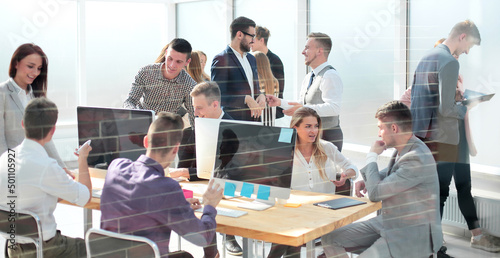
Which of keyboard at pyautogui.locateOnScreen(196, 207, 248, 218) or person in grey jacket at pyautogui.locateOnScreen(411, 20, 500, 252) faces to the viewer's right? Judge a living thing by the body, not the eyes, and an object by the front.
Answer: the person in grey jacket

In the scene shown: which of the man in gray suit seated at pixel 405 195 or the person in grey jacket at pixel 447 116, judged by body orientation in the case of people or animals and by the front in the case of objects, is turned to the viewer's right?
the person in grey jacket

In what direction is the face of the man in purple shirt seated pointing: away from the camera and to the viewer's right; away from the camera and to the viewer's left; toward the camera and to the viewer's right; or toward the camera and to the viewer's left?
away from the camera and to the viewer's right

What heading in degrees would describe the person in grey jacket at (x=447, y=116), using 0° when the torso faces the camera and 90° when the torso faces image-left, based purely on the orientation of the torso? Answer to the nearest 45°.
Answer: approximately 270°

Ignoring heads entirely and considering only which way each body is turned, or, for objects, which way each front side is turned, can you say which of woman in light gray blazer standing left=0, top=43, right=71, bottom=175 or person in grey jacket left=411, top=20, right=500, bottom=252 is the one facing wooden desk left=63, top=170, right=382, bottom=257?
the woman in light gray blazer standing

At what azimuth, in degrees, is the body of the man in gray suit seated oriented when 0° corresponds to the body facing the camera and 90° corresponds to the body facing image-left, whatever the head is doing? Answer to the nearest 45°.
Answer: approximately 90°

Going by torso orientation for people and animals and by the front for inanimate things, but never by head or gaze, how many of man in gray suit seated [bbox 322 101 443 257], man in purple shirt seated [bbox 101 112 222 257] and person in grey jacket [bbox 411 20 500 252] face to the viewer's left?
1

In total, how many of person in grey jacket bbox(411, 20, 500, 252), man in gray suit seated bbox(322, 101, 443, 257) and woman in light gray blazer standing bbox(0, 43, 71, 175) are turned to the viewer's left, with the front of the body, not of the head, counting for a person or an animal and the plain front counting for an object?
1

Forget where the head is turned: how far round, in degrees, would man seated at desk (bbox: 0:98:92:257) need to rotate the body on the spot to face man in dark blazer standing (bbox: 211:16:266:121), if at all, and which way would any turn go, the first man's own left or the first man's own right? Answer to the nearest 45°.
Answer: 0° — they already face them

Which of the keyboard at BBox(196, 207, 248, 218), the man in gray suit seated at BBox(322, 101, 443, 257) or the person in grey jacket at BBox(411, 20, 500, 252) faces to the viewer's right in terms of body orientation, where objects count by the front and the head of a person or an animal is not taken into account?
the person in grey jacket

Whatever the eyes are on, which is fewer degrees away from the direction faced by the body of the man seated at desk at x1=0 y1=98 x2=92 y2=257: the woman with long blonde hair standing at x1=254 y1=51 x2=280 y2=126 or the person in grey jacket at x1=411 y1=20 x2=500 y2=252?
the woman with long blonde hair standing
